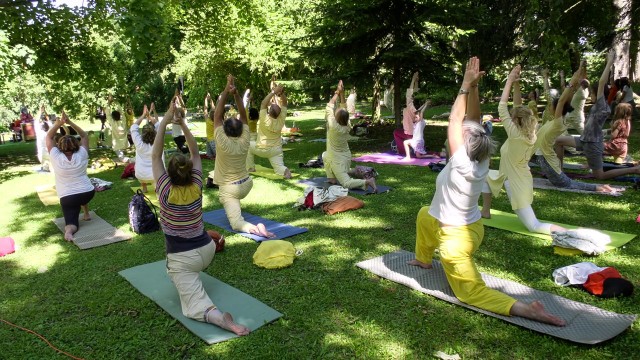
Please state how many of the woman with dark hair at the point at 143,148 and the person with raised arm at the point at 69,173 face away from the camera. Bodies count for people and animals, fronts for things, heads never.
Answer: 2

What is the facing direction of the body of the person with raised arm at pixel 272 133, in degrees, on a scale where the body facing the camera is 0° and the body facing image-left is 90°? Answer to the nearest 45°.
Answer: approximately 135°

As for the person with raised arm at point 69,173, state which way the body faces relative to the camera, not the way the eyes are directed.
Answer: away from the camera

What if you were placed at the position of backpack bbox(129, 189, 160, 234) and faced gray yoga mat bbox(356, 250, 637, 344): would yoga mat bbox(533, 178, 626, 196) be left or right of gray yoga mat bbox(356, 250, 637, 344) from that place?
left

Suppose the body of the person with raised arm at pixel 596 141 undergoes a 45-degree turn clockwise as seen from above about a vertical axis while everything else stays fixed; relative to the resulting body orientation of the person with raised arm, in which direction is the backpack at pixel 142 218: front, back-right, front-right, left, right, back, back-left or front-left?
left

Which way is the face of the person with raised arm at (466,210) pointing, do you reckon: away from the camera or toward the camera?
away from the camera

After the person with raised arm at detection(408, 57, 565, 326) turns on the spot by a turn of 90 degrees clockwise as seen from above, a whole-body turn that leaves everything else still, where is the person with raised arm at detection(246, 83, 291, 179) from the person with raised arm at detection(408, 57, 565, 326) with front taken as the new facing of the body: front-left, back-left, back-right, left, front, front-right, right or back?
left

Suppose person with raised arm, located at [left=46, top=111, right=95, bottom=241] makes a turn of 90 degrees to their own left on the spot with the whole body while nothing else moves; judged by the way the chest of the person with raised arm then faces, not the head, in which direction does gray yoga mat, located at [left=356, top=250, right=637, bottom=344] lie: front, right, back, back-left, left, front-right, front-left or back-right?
back-left

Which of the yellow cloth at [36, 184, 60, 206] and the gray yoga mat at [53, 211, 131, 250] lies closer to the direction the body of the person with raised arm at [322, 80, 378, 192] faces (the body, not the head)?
the yellow cloth

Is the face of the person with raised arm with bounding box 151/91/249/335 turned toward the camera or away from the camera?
away from the camera

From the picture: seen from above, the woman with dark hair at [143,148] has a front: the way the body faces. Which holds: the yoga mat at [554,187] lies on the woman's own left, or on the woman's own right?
on the woman's own right

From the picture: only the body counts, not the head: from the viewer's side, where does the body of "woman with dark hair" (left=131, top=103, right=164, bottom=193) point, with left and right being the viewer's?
facing away from the viewer

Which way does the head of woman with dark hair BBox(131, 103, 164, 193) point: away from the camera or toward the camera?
away from the camera
